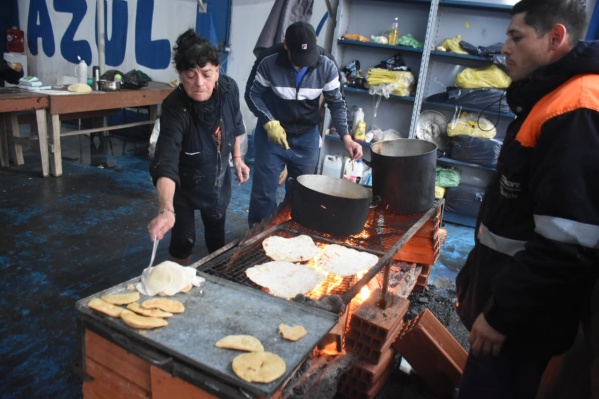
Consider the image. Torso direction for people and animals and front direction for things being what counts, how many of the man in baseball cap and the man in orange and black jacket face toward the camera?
1

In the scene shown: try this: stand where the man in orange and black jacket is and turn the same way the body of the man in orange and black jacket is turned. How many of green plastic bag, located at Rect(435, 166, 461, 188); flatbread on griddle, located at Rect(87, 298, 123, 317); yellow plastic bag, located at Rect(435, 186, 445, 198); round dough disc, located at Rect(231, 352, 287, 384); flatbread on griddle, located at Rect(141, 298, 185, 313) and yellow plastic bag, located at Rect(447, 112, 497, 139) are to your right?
3

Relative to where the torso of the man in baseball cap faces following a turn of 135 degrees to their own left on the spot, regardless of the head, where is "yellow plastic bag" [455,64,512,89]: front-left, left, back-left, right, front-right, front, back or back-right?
front

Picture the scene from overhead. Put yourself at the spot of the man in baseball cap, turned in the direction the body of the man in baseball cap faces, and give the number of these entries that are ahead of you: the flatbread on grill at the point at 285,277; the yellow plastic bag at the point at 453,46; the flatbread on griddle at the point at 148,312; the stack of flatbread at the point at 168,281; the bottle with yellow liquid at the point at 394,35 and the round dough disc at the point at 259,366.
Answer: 4

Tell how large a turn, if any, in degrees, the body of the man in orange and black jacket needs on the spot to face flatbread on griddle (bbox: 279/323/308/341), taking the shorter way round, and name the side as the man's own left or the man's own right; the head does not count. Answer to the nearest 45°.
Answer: approximately 45° to the man's own left

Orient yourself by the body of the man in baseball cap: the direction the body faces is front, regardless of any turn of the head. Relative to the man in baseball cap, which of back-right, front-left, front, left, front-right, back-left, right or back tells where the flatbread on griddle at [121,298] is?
front

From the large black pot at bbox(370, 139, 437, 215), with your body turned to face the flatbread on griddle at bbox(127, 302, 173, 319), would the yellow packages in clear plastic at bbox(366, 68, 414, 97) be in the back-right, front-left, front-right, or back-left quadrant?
back-right

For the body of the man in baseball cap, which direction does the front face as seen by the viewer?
toward the camera

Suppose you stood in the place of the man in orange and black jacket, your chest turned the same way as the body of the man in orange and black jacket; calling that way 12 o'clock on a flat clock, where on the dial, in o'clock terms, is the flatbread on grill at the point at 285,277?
The flatbread on grill is roughly at 12 o'clock from the man in orange and black jacket.

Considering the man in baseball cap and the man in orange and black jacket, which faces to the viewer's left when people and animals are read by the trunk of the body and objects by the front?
the man in orange and black jacket

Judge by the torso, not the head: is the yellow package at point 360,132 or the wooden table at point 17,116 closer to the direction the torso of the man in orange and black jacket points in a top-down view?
the wooden table

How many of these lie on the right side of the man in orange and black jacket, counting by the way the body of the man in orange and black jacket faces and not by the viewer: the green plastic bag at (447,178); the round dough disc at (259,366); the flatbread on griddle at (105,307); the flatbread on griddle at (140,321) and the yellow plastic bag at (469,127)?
2

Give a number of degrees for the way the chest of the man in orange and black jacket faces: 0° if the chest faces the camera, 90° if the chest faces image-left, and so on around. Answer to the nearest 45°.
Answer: approximately 90°

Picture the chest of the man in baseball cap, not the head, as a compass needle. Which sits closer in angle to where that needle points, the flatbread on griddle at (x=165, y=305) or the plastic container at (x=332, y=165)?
the flatbread on griddle

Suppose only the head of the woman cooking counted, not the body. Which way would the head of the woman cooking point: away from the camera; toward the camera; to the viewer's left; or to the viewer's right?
toward the camera

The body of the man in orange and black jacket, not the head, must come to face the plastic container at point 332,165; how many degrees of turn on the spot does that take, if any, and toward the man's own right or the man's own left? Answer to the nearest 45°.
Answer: approximately 45° to the man's own right

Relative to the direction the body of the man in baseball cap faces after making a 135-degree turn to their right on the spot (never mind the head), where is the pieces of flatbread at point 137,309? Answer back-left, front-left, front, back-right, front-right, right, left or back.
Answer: back-left

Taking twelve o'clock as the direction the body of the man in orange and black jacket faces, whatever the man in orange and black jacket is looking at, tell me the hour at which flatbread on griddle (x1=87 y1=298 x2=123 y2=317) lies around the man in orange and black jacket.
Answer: The flatbread on griddle is roughly at 11 o'clock from the man in orange and black jacket.

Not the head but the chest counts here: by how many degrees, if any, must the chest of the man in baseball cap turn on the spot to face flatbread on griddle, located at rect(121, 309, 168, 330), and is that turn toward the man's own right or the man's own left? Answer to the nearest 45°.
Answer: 0° — they already face it

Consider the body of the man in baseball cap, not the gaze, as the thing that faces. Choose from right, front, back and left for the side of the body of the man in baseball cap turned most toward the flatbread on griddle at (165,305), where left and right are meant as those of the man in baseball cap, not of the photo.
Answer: front

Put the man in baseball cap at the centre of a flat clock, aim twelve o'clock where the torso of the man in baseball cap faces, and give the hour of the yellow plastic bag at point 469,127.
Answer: The yellow plastic bag is roughly at 8 o'clock from the man in baseball cap.

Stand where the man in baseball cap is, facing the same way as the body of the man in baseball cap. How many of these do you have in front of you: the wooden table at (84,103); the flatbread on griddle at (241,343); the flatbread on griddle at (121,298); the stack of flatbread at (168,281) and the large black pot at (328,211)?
4

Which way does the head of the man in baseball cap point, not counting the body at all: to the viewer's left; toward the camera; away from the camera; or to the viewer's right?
toward the camera
